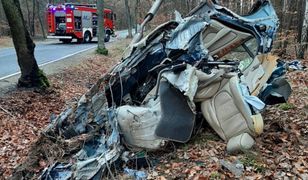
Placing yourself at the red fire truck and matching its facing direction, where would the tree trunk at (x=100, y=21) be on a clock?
The tree trunk is roughly at 4 o'clock from the red fire truck.
